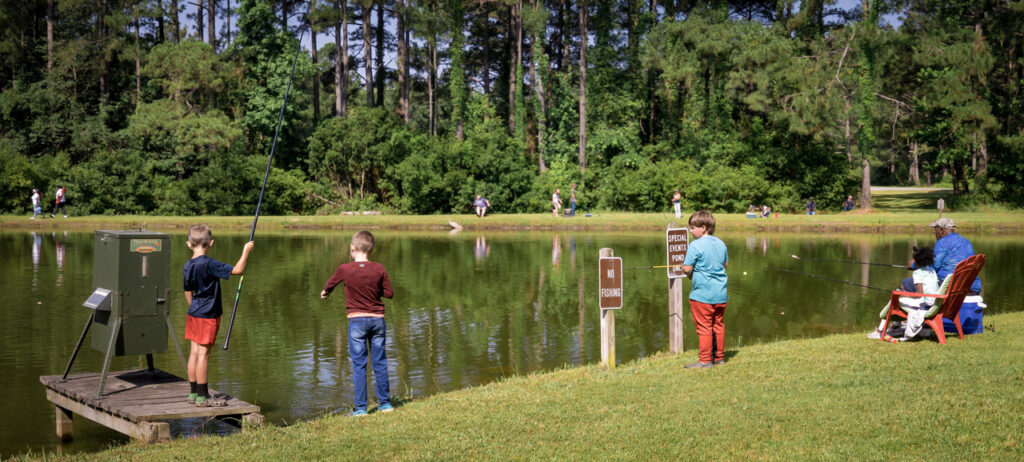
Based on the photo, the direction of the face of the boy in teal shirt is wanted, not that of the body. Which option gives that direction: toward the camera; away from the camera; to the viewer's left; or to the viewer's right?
to the viewer's left

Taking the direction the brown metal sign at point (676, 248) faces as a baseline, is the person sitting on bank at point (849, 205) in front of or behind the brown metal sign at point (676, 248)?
behind

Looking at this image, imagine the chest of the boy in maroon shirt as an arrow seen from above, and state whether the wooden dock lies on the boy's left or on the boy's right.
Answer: on the boy's left

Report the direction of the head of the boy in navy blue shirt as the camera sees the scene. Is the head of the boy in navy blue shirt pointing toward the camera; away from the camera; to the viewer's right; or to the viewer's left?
away from the camera

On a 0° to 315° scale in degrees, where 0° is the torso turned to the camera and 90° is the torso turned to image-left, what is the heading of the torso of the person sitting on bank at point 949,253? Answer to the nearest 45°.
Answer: approximately 90°

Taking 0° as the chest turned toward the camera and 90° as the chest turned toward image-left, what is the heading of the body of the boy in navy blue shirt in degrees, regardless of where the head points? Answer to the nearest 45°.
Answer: approximately 225°

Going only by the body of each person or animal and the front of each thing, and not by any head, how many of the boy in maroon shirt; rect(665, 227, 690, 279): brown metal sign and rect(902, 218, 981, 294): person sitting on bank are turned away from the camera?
1

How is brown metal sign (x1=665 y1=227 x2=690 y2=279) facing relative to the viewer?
toward the camera

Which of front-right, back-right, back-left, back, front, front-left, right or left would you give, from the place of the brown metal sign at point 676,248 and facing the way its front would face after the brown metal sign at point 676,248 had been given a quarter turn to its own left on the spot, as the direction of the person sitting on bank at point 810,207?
left

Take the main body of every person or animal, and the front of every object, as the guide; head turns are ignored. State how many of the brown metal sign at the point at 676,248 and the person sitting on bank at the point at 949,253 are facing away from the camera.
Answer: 0

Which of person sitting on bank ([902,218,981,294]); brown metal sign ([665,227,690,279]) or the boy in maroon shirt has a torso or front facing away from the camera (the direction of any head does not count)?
the boy in maroon shirt

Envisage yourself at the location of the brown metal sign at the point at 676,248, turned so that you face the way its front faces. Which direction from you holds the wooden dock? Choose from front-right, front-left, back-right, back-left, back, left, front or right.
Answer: front-right

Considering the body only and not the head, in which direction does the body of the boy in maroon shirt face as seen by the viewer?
away from the camera

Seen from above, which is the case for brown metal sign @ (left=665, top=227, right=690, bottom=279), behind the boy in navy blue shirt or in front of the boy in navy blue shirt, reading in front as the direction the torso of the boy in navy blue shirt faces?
in front

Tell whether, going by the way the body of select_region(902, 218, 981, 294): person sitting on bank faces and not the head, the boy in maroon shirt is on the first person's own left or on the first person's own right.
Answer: on the first person's own left

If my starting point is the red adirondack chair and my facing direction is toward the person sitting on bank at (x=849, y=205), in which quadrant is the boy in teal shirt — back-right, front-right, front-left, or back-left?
back-left

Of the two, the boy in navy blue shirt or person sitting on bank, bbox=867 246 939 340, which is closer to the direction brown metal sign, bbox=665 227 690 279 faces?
the boy in navy blue shirt

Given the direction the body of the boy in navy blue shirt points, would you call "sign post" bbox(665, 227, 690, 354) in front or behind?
in front
